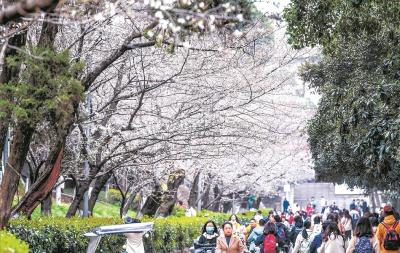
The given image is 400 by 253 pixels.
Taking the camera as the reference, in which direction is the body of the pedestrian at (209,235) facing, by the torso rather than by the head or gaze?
toward the camera

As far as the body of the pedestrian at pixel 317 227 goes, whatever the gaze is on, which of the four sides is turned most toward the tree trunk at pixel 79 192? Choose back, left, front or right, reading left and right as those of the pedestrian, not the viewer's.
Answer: left

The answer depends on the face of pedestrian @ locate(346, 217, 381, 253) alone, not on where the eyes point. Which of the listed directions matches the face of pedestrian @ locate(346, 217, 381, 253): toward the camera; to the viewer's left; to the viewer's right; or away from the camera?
away from the camera

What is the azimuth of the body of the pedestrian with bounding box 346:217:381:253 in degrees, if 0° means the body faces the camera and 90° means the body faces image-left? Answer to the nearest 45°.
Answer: approximately 180°

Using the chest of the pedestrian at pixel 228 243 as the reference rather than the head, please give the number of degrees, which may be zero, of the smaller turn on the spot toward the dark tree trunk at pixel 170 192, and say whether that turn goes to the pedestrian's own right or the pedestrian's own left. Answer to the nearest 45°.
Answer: approximately 180°

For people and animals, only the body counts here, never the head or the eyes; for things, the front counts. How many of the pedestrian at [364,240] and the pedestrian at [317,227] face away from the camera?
2

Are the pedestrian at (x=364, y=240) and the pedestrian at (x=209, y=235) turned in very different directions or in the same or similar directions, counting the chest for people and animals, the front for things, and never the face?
very different directions

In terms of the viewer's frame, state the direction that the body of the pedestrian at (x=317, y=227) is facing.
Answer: away from the camera

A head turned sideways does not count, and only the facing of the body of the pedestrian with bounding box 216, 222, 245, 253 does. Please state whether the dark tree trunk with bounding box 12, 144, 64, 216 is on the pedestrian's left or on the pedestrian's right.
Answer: on the pedestrian's right

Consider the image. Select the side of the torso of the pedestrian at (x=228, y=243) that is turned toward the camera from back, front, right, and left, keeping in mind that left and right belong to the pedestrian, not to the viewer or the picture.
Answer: front
